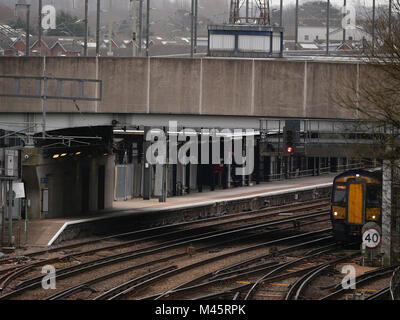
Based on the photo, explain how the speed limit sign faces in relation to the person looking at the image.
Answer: facing the viewer

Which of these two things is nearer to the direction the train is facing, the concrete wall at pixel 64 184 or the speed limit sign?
the speed limit sign

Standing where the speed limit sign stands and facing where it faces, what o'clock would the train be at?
The train is roughly at 6 o'clock from the speed limit sign.

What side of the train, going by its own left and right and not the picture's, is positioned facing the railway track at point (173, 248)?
right

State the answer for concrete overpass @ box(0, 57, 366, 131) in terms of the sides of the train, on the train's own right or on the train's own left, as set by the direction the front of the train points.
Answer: on the train's own right

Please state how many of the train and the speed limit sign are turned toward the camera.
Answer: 2

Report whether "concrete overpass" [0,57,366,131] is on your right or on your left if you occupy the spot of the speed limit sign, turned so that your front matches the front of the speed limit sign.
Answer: on your right

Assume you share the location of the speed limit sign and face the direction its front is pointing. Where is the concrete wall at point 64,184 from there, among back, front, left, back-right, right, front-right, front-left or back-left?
back-right

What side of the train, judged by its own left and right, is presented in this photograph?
front

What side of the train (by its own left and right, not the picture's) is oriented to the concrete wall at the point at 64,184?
right
